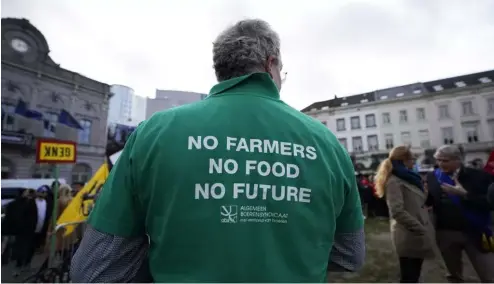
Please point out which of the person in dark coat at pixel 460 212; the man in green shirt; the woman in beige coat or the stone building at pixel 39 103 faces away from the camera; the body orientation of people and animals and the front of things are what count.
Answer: the man in green shirt

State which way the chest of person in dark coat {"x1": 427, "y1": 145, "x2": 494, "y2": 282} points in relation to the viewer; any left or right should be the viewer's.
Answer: facing the viewer and to the left of the viewer

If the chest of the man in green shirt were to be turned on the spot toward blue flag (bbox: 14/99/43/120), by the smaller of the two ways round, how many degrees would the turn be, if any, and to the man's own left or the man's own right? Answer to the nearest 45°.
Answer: approximately 45° to the man's own left

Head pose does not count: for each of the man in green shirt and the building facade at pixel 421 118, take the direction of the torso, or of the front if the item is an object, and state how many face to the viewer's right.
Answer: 0

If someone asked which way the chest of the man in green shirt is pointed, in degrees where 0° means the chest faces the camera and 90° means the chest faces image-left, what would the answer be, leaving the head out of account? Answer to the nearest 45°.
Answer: approximately 180°

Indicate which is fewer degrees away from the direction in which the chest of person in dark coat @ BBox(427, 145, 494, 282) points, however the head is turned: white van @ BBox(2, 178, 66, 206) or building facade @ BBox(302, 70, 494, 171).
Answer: the white van

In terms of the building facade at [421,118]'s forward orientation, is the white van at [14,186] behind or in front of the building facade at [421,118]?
in front

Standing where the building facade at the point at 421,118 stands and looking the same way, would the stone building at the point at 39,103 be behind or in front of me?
in front

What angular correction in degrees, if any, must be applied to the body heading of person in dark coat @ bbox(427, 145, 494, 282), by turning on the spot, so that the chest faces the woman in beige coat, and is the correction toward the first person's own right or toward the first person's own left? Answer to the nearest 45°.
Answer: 0° — they already face them

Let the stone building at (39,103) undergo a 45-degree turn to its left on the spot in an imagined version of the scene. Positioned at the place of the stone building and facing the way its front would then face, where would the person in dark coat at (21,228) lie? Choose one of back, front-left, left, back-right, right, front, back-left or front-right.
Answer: right

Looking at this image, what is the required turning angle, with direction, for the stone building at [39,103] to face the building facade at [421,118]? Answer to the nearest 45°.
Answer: approximately 45° to its left
